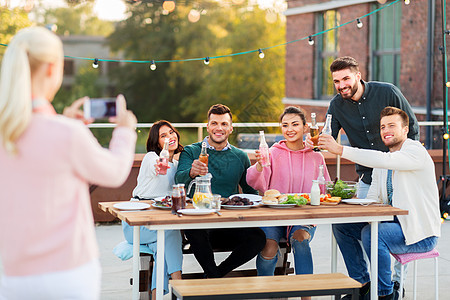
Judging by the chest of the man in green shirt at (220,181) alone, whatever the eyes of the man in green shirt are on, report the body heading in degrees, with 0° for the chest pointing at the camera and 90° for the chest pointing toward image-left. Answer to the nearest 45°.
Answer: approximately 0°

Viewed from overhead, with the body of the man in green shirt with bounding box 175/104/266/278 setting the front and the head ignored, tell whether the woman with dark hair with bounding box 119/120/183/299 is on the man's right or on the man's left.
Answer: on the man's right

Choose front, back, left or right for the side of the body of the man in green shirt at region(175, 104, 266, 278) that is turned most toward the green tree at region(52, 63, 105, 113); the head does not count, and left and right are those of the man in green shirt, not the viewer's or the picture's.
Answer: back

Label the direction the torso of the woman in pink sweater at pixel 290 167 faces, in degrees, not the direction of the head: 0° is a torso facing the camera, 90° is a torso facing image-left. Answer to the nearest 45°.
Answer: approximately 0°

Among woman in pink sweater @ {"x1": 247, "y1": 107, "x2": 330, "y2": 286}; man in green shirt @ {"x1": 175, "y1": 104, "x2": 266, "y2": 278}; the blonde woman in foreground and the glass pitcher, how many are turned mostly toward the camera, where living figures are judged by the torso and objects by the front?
2
